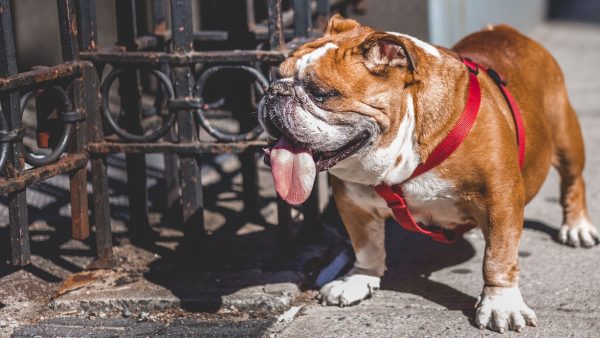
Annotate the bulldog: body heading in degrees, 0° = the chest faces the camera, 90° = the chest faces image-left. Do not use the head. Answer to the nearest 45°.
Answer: approximately 45°
